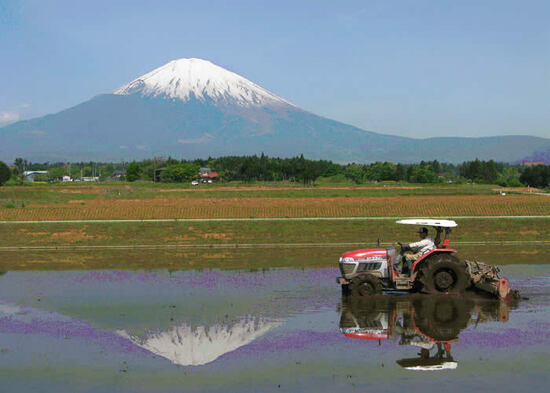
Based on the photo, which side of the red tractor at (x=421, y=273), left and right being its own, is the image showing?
left

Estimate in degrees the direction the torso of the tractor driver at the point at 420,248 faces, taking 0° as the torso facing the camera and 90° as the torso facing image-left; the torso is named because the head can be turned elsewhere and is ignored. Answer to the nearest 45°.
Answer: approximately 90°
